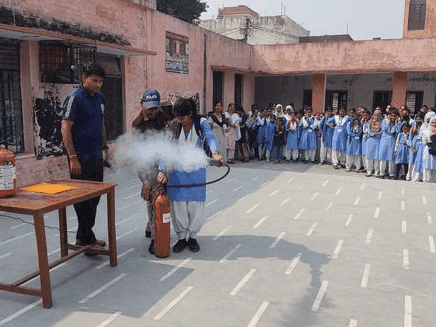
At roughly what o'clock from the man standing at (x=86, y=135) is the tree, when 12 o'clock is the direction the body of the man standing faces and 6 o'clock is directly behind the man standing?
The tree is roughly at 8 o'clock from the man standing.

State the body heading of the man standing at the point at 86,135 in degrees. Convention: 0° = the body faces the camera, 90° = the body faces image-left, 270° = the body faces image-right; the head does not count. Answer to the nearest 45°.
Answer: approximately 315°

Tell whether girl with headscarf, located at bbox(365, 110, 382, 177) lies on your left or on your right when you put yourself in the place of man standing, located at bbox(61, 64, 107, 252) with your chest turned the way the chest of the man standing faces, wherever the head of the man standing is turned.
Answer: on your left

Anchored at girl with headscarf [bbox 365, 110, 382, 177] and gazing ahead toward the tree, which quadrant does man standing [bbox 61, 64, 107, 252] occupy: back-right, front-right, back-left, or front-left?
back-left

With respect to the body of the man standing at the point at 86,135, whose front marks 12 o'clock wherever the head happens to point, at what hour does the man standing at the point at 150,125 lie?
the man standing at the point at 150,125 is roughly at 10 o'clock from the man standing at the point at 86,135.

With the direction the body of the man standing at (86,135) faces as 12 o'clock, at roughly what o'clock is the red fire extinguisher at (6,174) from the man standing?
The red fire extinguisher is roughly at 3 o'clock from the man standing.

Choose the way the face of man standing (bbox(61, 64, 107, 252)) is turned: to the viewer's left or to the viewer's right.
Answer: to the viewer's right
